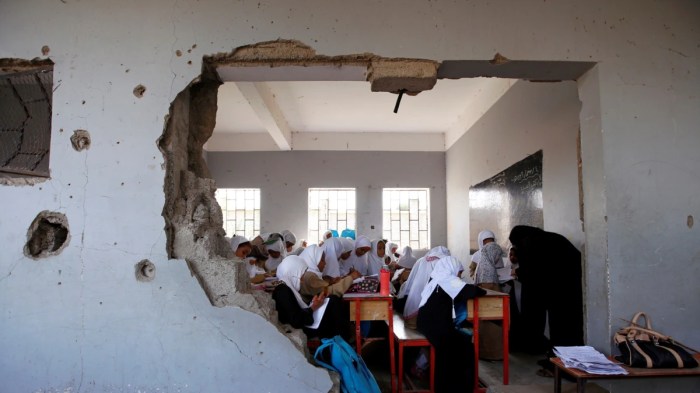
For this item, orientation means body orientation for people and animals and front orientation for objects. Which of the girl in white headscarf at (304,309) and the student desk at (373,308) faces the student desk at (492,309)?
the girl in white headscarf

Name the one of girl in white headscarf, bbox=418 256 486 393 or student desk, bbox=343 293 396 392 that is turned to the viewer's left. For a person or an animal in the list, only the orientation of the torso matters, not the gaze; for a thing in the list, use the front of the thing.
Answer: the student desk

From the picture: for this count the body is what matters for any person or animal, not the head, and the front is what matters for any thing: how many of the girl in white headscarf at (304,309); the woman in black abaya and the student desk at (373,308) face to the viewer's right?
1

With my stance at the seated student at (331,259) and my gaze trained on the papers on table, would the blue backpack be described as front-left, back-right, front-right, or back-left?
front-right

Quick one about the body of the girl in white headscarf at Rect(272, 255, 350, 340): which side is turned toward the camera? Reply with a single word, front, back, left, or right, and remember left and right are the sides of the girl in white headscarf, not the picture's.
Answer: right

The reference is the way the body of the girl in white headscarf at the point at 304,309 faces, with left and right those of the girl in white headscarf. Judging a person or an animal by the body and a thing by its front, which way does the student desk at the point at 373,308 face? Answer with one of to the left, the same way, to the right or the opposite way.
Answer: the opposite way

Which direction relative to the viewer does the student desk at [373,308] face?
to the viewer's left

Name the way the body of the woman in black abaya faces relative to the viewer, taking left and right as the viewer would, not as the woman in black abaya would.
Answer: facing to the left of the viewer

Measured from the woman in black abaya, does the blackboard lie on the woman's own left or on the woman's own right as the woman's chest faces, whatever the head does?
on the woman's own right

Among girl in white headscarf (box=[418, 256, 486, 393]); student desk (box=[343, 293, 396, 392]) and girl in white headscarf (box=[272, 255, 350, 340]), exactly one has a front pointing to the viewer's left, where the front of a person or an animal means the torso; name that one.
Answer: the student desk

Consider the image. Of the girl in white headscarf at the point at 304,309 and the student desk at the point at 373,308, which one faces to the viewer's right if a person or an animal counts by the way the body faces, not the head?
the girl in white headscarf

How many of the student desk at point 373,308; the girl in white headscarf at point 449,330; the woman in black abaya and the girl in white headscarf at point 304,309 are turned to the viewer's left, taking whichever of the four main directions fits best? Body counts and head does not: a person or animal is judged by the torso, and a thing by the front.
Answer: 2

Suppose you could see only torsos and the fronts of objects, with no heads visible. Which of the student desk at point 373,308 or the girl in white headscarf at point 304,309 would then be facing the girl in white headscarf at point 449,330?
the girl in white headscarf at point 304,309

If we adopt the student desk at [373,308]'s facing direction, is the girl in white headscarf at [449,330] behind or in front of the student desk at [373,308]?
behind

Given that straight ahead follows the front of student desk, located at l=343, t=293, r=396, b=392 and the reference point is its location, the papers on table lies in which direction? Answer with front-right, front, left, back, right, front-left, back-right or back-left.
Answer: back-left

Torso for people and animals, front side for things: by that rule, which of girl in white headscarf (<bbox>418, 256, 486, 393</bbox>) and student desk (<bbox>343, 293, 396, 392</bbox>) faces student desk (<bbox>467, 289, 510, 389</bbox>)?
the girl in white headscarf

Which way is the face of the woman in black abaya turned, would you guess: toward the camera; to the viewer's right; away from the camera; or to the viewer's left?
to the viewer's left
